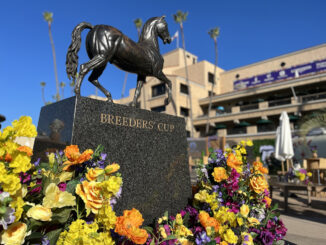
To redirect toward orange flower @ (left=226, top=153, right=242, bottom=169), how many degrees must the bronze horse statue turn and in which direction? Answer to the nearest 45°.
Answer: approximately 45° to its right

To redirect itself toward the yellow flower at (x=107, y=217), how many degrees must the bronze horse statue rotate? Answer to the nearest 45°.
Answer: approximately 135° to its right

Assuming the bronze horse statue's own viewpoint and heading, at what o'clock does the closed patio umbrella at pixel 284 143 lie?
The closed patio umbrella is roughly at 12 o'clock from the bronze horse statue.

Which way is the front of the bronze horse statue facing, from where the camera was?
facing away from the viewer and to the right of the viewer

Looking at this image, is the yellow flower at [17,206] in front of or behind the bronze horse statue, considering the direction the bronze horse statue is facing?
behind

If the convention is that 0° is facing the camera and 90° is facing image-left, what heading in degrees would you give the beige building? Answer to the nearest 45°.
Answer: approximately 45°

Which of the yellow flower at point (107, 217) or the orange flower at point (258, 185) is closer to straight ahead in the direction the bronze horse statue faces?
the orange flower

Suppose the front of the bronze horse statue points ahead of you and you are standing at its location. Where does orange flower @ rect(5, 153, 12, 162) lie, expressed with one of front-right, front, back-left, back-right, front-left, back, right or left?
back-right

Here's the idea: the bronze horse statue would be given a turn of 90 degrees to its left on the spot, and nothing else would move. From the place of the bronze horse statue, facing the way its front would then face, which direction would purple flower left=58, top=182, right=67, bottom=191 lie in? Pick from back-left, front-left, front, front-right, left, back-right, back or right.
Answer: back-left

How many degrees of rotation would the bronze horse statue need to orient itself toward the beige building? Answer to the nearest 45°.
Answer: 0° — it already faces it
